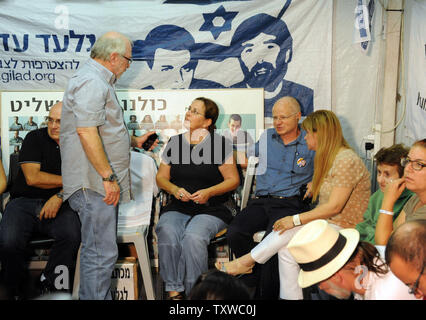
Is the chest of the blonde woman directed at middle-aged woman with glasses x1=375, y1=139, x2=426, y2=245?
no

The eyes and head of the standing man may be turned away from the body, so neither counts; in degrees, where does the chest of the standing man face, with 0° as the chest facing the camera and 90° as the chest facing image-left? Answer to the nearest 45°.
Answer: approximately 270°

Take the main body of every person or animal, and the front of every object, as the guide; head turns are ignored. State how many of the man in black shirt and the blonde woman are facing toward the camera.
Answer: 1

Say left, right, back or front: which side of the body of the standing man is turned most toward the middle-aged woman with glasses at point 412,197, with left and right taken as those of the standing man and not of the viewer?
front

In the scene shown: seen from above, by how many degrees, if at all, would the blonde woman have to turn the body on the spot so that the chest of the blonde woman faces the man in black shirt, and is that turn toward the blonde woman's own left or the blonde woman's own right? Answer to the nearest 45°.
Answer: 0° — they already face them

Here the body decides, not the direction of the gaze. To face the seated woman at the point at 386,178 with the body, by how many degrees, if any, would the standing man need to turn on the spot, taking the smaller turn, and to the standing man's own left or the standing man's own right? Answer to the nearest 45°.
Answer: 0° — they already face them

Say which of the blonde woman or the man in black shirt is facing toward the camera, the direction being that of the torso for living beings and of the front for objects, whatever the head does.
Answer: the man in black shirt

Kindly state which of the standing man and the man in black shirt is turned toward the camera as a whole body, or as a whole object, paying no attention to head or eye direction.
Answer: the man in black shirt

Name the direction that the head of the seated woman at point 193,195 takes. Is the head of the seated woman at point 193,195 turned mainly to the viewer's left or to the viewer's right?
to the viewer's left

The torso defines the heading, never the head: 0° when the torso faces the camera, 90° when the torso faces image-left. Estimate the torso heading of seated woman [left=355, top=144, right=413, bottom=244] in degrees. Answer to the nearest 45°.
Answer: approximately 45°

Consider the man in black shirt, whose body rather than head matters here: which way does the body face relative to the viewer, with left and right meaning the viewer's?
facing the viewer

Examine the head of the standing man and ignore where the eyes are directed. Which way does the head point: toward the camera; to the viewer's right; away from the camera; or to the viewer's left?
to the viewer's right

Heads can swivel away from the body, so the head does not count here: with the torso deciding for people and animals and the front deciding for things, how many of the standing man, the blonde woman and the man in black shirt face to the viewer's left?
1

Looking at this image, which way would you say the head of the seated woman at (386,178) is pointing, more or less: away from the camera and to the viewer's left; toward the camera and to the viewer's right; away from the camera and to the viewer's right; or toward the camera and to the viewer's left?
toward the camera and to the viewer's left

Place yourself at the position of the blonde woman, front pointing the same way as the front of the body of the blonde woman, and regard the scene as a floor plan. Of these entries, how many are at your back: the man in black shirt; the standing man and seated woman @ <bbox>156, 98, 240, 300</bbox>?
0

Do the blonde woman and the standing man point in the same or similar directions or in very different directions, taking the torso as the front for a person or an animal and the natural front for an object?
very different directions

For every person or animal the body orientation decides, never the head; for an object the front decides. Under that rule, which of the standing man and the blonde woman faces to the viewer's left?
the blonde woman

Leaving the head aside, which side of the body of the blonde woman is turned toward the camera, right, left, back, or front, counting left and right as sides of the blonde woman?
left
